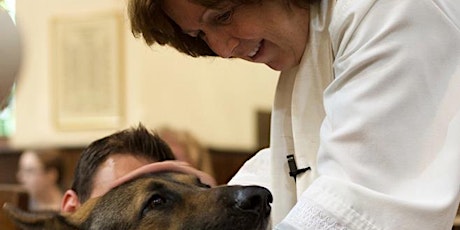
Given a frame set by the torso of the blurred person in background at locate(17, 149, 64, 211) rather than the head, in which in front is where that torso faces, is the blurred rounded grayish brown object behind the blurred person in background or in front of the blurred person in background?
in front

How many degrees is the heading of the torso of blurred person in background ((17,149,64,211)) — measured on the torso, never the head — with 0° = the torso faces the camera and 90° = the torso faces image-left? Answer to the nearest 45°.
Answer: approximately 45°
